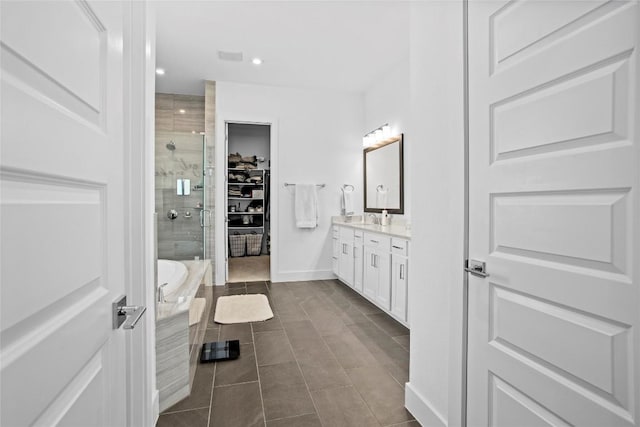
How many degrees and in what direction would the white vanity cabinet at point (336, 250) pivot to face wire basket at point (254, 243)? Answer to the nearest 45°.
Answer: approximately 45° to its right

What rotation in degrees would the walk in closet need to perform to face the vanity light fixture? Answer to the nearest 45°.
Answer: approximately 45° to its left

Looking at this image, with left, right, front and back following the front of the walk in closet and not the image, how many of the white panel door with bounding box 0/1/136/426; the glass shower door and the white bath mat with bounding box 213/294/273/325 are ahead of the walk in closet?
3

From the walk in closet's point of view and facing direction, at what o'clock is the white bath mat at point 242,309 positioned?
The white bath mat is roughly at 12 o'clock from the walk in closet.

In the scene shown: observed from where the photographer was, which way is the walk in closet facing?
facing the viewer

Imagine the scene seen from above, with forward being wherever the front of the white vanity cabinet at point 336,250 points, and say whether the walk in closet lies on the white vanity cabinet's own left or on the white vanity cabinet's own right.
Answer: on the white vanity cabinet's own right

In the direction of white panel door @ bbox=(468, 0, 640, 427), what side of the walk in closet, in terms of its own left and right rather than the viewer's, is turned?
front

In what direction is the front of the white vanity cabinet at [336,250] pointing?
to the viewer's left

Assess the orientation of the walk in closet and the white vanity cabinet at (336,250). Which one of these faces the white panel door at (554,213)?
the walk in closet

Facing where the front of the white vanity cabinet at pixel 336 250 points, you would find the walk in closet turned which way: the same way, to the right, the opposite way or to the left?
to the left

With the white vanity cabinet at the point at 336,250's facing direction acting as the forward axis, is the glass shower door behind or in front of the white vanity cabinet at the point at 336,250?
in front

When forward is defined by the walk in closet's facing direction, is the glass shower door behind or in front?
in front

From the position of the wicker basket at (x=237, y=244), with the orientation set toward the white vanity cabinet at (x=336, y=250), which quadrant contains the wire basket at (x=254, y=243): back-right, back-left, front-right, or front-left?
front-left

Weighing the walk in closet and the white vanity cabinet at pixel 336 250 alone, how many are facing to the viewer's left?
1
